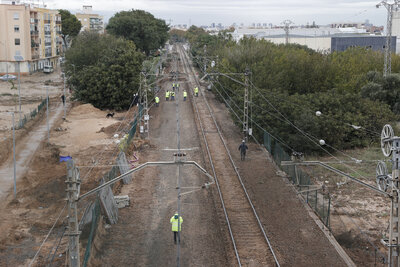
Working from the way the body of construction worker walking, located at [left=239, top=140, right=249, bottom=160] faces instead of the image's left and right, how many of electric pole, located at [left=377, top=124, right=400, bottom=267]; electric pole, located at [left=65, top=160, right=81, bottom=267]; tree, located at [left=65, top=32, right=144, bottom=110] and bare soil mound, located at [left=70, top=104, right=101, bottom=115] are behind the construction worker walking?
2

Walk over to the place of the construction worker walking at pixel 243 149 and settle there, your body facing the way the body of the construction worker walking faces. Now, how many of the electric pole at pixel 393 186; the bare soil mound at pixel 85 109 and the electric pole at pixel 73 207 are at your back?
2

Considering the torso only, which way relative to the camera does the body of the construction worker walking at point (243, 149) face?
away from the camera

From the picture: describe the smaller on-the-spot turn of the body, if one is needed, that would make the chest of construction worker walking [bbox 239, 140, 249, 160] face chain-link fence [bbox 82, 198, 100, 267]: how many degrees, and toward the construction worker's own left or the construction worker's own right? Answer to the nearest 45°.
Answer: approximately 180°

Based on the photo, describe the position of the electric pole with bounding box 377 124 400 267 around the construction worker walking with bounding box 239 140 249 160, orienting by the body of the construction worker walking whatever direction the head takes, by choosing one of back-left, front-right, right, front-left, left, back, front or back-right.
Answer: back

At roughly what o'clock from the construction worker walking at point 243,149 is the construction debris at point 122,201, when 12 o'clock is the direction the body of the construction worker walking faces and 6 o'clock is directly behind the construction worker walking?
The construction debris is roughly at 7 o'clock from the construction worker walking.

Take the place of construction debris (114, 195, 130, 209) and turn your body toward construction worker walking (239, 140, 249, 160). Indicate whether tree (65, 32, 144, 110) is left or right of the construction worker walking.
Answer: left
